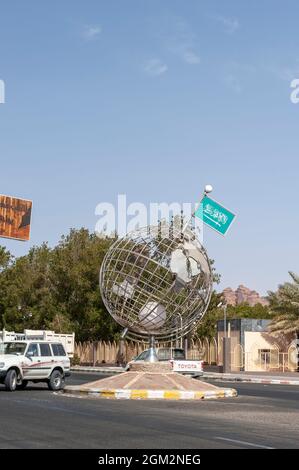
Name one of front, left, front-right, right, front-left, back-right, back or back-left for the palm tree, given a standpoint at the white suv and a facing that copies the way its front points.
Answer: back

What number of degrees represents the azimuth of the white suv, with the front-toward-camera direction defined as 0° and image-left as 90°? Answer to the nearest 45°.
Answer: approximately 45°
